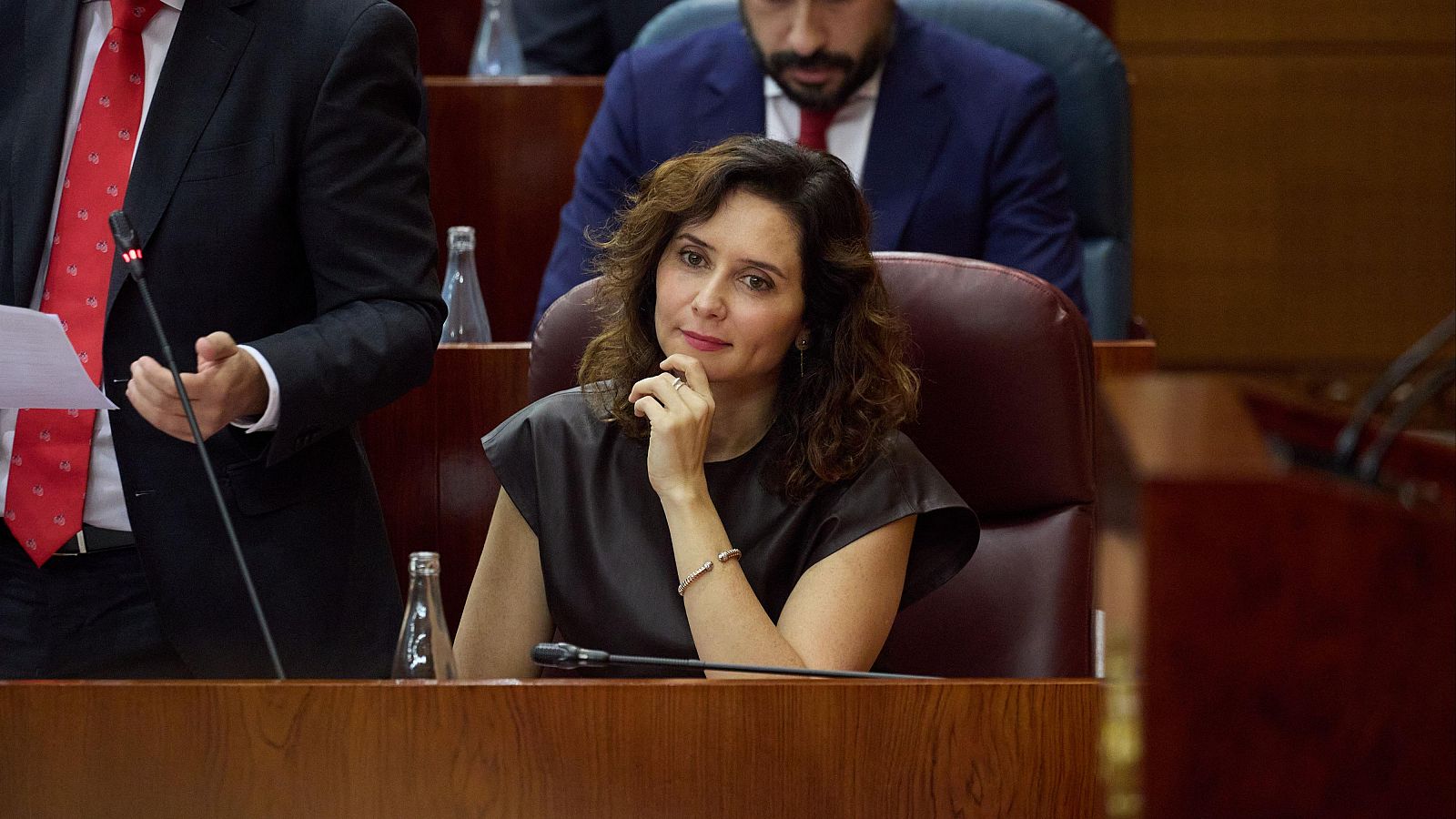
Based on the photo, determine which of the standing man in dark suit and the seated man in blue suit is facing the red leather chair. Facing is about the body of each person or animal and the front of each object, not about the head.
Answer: the seated man in blue suit

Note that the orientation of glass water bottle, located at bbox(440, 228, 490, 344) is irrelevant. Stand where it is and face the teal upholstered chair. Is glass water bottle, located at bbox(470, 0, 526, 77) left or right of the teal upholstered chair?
left

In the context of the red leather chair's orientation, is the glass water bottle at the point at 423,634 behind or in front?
in front

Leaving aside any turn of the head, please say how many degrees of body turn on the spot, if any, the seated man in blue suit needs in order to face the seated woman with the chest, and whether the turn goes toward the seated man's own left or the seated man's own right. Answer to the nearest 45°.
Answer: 0° — they already face them

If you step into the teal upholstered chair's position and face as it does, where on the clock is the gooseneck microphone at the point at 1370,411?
The gooseneck microphone is roughly at 12 o'clock from the teal upholstered chair.

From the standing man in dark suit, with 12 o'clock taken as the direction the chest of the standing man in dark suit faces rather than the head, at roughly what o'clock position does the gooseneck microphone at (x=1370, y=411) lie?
The gooseneck microphone is roughly at 10 o'clock from the standing man in dark suit.
